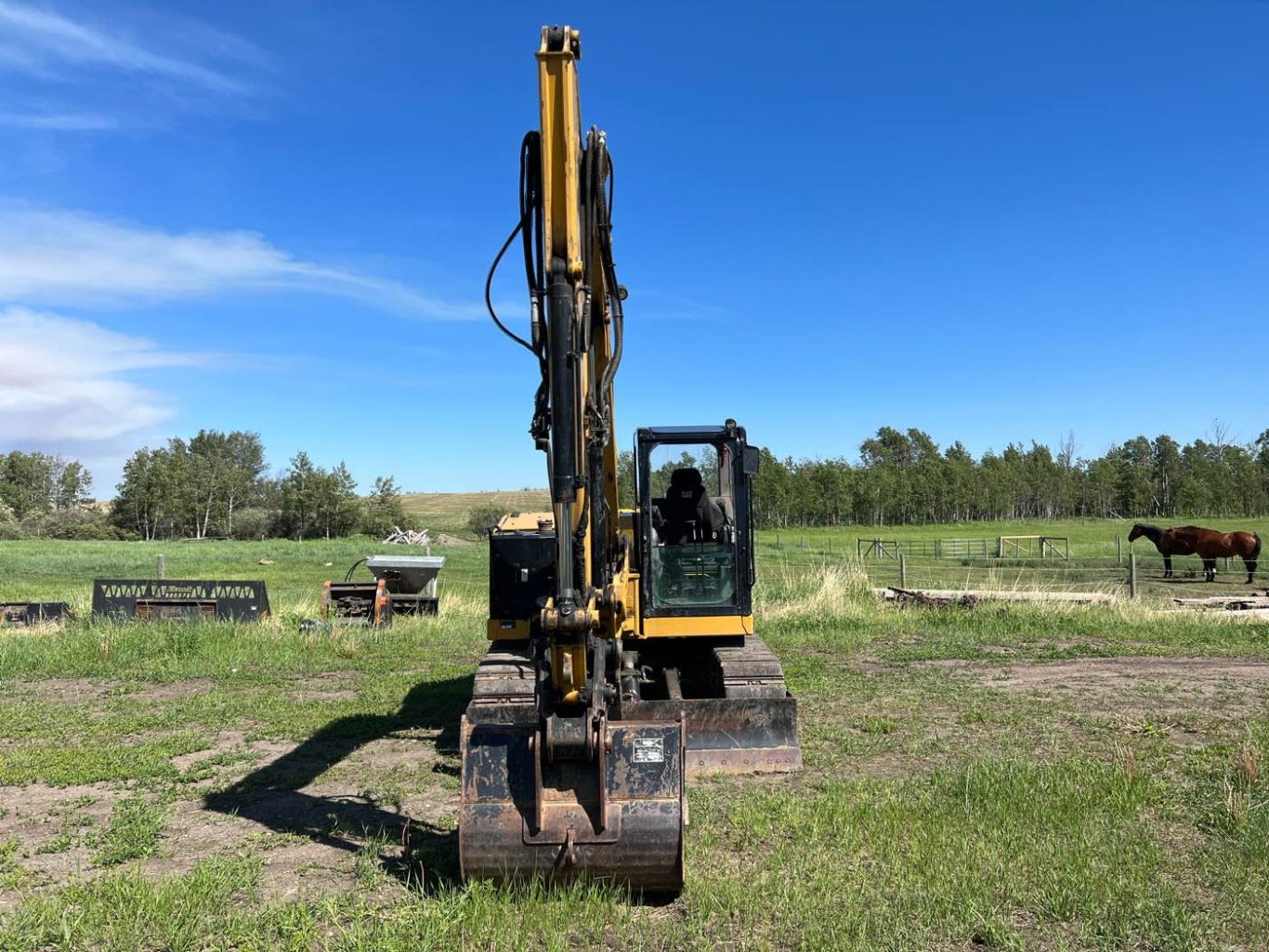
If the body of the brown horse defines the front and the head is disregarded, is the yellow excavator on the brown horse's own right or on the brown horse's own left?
on the brown horse's own left

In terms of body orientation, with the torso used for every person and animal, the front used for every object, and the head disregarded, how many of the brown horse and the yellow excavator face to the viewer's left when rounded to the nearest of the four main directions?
1

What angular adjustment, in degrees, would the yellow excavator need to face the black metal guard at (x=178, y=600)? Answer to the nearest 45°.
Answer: approximately 135° to its right

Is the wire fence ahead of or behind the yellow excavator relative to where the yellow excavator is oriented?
behind

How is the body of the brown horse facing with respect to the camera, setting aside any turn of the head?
to the viewer's left

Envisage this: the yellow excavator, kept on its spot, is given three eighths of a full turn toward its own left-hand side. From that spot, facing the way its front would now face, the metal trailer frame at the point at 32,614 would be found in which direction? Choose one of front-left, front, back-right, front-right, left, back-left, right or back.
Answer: left

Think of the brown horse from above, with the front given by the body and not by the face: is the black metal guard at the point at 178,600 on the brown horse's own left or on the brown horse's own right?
on the brown horse's own left

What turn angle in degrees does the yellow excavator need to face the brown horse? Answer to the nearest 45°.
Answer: approximately 135° to its left
